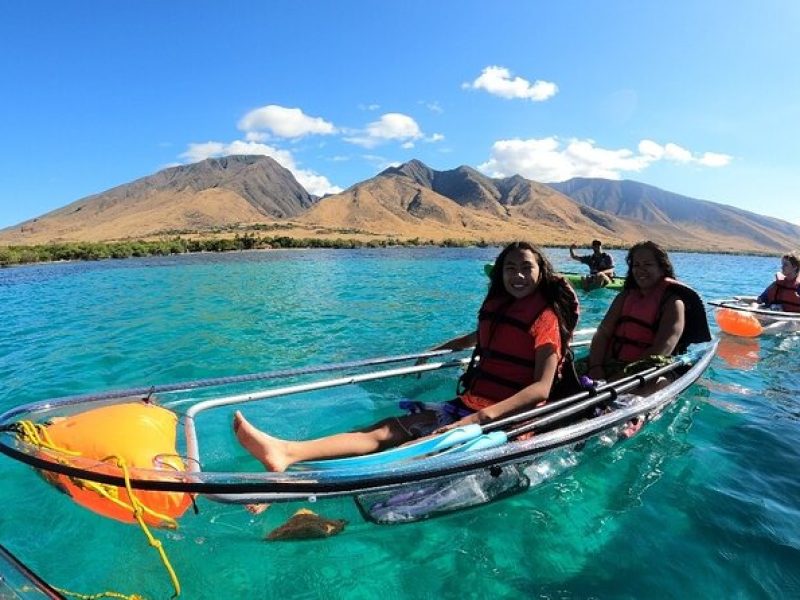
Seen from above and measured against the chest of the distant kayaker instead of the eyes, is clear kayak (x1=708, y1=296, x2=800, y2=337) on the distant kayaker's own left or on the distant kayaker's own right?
on the distant kayaker's own left

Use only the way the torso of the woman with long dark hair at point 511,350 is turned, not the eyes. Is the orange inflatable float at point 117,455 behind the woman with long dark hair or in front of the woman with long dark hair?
in front

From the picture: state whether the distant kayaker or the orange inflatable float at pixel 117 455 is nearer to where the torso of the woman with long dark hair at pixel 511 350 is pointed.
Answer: the orange inflatable float

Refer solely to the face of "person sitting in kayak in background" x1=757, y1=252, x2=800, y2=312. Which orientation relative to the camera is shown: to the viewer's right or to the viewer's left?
to the viewer's left

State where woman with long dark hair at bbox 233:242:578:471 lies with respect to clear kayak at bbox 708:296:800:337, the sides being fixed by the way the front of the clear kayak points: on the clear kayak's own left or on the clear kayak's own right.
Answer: on the clear kayak's own left

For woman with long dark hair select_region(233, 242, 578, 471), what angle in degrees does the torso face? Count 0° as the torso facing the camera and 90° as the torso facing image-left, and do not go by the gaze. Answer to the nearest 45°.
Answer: approximately 45°

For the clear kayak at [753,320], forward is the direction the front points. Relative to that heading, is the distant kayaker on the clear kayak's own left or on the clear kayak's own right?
on the clear kayak's own right

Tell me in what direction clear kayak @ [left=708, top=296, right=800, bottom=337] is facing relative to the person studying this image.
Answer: facing to the left of the viewer

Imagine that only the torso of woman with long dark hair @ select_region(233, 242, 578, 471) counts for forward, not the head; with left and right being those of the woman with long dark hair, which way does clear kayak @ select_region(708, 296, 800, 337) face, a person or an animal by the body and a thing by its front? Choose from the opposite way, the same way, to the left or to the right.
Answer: to the right

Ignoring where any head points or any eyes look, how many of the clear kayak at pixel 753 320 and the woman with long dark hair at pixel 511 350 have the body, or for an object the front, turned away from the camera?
0

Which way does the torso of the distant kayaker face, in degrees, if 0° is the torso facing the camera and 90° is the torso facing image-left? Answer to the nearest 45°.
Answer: approximately 45°

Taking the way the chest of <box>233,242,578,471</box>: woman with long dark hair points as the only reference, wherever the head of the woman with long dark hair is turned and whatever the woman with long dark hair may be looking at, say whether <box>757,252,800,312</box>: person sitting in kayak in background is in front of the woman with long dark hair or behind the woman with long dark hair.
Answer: behind
